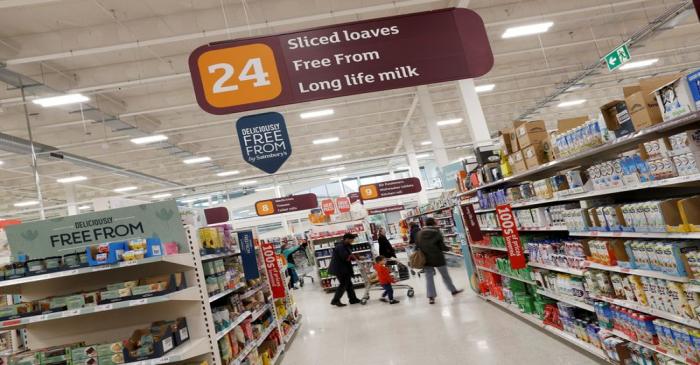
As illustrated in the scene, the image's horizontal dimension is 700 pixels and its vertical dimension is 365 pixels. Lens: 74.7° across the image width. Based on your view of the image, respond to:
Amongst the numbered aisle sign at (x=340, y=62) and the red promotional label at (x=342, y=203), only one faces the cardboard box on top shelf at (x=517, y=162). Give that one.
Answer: the red promotional label

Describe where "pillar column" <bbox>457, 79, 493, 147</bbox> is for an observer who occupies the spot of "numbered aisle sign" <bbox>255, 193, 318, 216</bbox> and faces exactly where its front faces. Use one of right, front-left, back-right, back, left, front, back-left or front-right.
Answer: front-left

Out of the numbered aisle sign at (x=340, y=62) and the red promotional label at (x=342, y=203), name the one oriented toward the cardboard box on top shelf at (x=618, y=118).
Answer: the red promotional label

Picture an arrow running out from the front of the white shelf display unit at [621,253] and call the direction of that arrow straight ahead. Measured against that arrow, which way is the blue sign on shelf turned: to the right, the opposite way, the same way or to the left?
to the left

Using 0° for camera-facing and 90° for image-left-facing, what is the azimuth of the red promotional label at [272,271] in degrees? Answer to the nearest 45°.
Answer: approximately 0°

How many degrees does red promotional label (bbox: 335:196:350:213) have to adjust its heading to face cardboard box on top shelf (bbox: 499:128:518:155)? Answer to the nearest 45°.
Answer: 0° — it already faces it

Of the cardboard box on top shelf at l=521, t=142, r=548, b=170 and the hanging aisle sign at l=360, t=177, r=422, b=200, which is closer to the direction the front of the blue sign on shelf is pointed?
the cardboard box on top shelf

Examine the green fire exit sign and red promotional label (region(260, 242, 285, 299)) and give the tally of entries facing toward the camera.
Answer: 2
